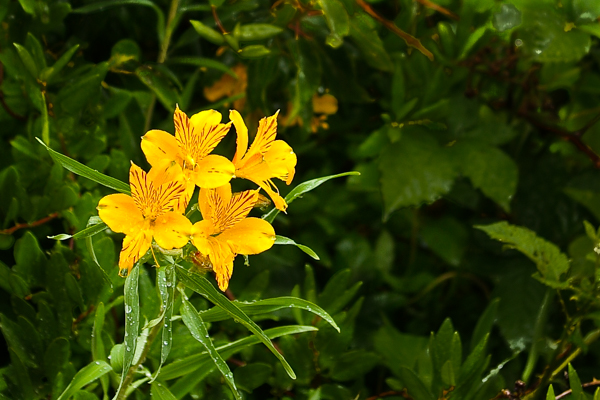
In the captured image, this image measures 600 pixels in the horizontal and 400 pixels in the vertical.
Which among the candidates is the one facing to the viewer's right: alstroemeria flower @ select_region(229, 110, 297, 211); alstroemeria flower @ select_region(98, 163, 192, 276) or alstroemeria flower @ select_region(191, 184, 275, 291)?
alstroemeria flower @ select_region(229, 110, 297, 211)

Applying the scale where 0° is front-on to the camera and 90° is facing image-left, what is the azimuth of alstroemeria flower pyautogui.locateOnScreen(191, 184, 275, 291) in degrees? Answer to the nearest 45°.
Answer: approximately 0°

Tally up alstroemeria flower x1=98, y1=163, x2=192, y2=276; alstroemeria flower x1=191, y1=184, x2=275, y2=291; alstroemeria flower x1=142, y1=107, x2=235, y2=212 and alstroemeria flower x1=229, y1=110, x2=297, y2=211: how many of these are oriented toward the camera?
3

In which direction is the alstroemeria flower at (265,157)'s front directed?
to the viewer's right
